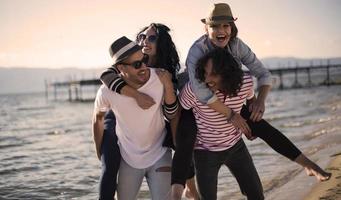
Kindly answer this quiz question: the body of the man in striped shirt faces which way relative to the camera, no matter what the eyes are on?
toward the camera

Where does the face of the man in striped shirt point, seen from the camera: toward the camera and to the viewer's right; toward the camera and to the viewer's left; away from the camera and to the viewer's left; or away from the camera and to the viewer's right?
toward the camera and to the viewer's left
